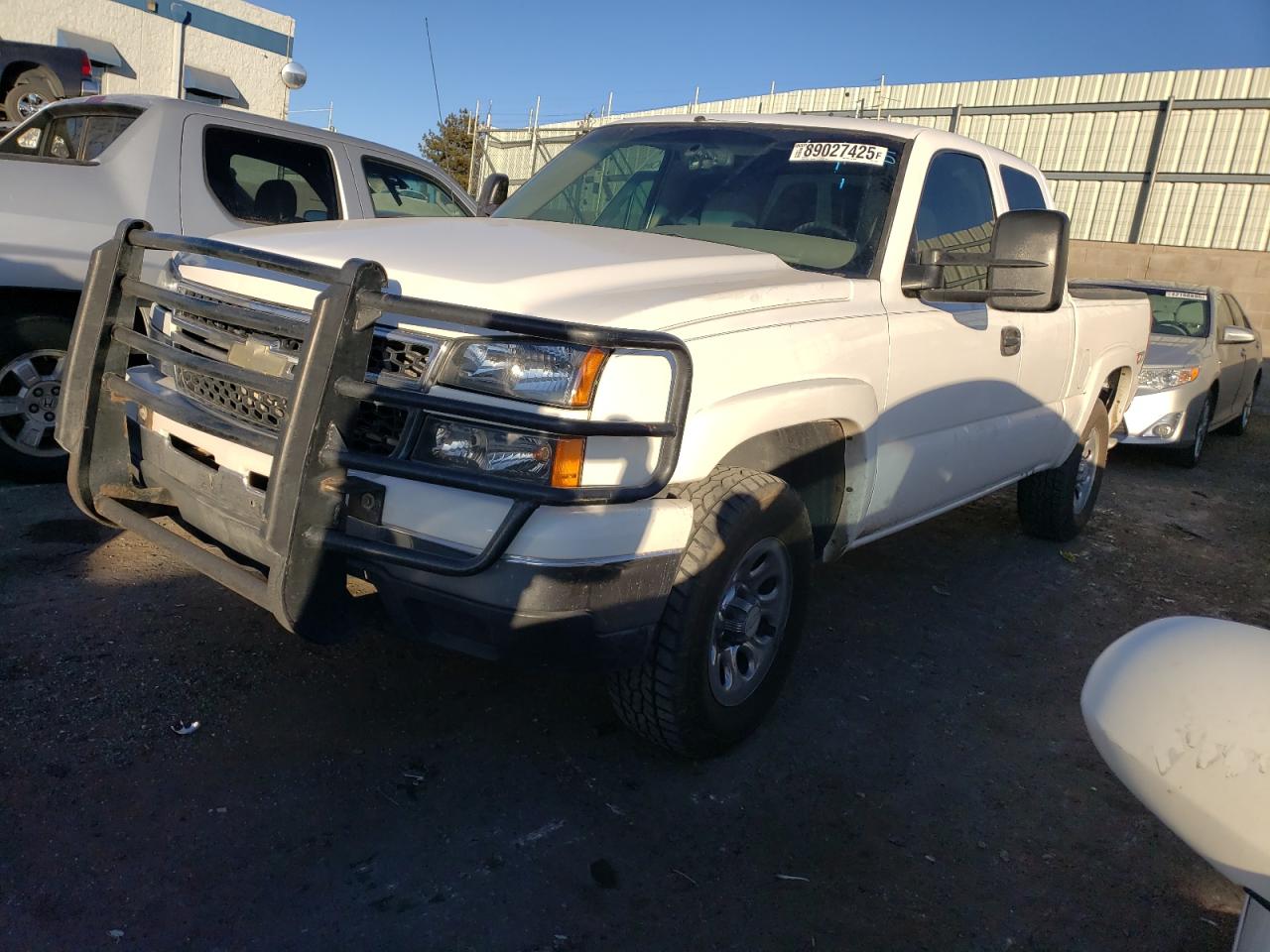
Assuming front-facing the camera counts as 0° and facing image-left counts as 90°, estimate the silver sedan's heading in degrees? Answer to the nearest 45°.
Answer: approximately 45°

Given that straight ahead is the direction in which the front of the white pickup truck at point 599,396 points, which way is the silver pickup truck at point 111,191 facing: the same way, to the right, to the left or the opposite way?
the opposite way

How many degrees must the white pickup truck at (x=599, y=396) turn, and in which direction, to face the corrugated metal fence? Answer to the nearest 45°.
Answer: approximately 180°

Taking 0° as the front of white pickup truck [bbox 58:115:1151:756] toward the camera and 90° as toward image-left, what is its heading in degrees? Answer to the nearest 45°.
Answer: approximately 45°

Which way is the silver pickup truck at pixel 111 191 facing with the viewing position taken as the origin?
facing away from the viewer and to the right of the viewer

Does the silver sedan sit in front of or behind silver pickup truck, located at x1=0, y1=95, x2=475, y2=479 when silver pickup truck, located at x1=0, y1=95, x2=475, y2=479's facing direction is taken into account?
in front

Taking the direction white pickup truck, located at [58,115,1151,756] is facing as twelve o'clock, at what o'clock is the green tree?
The green tree is roughly at 4 o'clock from the white pickup truck.

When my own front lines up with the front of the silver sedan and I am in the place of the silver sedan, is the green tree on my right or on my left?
on my right

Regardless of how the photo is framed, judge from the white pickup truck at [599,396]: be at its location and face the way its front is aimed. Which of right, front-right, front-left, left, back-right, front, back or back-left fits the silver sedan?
back

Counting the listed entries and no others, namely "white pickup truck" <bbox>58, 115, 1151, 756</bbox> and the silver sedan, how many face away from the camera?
0

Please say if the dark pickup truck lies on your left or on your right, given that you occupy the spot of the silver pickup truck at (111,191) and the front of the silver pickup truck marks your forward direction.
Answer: on your left

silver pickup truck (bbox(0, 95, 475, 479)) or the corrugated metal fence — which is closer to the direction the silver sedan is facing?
the silver pickup truck

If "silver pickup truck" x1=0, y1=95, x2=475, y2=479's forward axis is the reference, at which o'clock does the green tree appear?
The green tree is roughly at 11 o'clock from the silver pickup truck.
